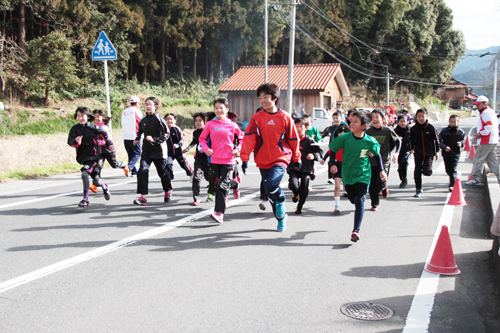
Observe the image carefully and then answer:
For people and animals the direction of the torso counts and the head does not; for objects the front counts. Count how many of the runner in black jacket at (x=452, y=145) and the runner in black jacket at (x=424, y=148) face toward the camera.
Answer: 2

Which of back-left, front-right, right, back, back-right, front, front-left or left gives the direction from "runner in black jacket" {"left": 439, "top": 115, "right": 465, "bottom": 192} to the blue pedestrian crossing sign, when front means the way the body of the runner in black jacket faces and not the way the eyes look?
right

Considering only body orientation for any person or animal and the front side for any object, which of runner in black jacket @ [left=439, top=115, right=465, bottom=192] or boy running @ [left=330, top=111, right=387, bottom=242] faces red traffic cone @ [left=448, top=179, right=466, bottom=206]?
the runner in black jacket

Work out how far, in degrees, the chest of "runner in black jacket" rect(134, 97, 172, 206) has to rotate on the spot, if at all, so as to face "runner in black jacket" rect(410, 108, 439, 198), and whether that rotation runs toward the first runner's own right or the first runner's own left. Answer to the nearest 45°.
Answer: approximately 135° to the first runner's own left

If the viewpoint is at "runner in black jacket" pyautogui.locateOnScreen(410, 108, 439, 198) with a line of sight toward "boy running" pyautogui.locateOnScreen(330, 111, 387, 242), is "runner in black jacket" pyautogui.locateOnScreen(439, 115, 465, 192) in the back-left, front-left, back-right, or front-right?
back-left

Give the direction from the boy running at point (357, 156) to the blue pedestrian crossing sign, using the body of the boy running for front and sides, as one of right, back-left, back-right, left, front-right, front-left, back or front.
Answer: back-right

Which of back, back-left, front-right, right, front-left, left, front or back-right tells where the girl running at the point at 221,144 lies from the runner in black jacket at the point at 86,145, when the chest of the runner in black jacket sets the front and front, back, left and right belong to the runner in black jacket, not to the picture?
left

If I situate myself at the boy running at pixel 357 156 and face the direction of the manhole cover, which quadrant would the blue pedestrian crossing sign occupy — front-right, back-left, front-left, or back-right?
back-right

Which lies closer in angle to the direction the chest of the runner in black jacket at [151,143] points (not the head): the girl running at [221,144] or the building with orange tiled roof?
the girl running

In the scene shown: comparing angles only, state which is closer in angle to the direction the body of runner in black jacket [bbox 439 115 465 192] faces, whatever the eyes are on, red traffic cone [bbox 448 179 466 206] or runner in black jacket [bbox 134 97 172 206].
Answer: the red traffic cone

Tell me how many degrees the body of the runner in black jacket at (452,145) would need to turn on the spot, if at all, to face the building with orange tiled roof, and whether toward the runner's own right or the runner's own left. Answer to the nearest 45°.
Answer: approximately 135° to the runner's own right

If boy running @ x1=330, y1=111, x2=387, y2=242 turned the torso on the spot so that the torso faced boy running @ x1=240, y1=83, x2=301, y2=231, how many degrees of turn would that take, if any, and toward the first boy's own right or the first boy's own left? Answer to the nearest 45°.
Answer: approximately 90° to the first boy's own right

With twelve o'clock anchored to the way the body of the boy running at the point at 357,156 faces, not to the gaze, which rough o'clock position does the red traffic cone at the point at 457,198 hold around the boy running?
The red traffic cone is roughly at 7 o'clock from the boy running.

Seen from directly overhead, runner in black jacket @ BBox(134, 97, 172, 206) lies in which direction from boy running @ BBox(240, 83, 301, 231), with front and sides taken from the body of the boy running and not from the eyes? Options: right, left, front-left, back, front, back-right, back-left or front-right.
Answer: back-right
